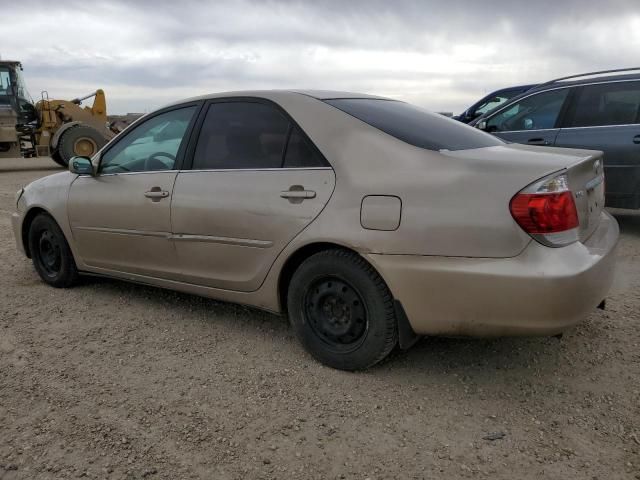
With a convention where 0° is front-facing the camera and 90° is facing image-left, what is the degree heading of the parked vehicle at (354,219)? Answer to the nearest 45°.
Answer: approximately 135°

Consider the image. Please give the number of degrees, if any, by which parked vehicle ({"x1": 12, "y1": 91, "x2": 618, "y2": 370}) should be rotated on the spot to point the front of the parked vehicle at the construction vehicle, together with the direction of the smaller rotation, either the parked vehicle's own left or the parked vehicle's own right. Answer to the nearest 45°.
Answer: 0° — it already faces it

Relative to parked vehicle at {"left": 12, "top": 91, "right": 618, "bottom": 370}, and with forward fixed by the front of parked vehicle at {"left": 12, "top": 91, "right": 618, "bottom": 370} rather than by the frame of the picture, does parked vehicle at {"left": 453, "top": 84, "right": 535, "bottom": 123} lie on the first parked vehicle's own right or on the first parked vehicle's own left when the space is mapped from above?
on the first parked vehicle's own right

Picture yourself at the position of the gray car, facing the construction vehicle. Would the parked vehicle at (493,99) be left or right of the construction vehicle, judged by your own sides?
right

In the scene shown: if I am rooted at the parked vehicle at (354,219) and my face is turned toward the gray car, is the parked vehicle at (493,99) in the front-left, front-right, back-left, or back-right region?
front-left

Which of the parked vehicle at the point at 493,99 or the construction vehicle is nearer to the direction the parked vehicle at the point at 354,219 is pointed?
the construction vehicle

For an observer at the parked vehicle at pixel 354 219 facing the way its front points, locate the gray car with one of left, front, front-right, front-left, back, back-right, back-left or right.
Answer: right

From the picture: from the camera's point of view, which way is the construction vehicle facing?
to the viewer's right

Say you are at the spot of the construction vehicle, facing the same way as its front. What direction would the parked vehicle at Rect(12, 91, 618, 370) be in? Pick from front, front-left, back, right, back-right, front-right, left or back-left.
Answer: right

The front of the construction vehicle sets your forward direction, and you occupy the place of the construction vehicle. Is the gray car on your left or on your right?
on your right

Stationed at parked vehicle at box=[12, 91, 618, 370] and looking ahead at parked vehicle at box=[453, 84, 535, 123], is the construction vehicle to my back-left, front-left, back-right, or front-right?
front-left
